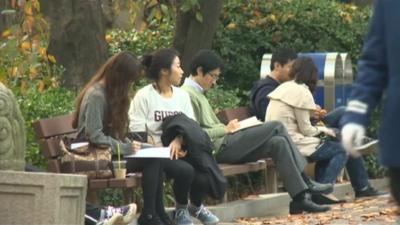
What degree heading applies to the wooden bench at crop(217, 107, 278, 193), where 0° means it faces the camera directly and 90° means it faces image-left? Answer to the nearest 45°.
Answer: approximately 315°

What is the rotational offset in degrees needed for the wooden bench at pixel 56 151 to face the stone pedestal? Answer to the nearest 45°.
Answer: approximately 45° to its right

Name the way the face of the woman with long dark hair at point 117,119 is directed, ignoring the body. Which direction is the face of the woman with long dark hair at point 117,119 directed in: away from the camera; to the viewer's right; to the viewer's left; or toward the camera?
to the viewer's right

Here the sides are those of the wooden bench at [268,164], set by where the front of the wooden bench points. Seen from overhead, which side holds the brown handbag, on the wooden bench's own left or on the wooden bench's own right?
on the wooden bench's own right

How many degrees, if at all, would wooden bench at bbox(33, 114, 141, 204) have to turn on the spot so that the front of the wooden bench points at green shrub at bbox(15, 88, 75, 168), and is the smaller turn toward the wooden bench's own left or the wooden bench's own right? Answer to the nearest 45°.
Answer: approximately 135° to the wooden bench's own left
